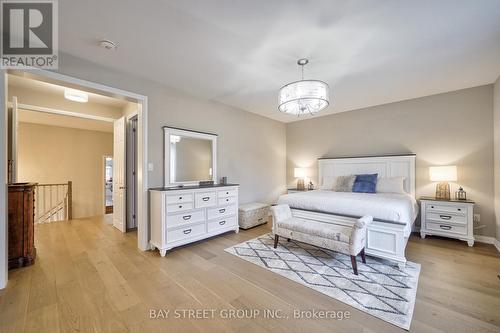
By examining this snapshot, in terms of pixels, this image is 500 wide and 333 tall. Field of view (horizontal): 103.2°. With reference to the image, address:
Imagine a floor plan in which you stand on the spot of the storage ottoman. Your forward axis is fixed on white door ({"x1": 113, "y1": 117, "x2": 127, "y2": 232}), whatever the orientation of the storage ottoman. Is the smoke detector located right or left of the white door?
left

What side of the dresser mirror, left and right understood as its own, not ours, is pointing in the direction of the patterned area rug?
front

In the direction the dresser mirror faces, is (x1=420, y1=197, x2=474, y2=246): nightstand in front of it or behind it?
in front

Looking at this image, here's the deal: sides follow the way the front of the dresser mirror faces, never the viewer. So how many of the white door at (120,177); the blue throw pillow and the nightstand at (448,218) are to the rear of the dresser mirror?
1

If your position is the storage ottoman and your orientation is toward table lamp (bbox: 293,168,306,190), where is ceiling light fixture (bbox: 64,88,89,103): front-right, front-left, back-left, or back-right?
back-left

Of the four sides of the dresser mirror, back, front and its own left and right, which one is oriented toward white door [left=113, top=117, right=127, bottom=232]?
back

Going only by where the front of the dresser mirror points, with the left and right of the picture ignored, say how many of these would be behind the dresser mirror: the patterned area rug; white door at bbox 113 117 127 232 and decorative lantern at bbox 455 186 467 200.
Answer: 1

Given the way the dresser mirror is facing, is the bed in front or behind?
in front

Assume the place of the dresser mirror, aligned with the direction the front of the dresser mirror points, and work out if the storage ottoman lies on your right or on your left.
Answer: on your left

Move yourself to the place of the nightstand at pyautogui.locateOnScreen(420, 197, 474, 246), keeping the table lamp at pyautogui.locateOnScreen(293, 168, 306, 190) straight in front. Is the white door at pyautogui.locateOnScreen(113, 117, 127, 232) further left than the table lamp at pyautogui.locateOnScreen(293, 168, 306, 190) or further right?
left

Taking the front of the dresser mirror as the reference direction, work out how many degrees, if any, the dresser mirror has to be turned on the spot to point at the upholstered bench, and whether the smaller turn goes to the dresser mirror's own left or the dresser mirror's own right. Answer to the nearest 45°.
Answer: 0° — it already faces it

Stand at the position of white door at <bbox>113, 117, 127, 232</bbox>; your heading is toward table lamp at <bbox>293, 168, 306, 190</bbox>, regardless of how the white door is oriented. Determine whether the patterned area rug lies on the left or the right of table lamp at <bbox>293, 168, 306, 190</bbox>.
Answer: right

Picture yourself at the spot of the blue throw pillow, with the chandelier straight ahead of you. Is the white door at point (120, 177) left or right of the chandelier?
right

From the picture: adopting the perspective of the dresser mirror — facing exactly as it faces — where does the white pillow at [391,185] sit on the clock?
The white pillow is roughly at 11 o'clock from the dresser mirror.

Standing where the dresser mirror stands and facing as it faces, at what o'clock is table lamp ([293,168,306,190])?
The table lamp is roughly at 10 o'clock from the dresser mirror.

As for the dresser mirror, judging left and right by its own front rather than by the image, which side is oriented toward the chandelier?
front

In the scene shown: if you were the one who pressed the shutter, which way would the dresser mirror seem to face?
facing the viewer and to the right of the viewer

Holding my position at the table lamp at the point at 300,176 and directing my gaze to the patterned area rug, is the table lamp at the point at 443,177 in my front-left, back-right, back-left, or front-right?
front-left
